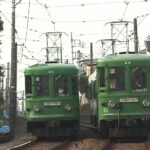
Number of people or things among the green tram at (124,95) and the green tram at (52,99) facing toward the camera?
2

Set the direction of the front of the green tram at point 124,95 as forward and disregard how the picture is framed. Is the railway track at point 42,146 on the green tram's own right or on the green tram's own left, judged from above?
on the green tram's own right

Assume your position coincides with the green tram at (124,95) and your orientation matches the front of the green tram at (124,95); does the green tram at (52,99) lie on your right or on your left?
on your right

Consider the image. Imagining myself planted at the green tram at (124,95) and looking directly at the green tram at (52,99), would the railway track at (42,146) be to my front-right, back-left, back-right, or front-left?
front-left

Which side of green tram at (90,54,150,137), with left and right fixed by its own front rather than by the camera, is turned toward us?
front
